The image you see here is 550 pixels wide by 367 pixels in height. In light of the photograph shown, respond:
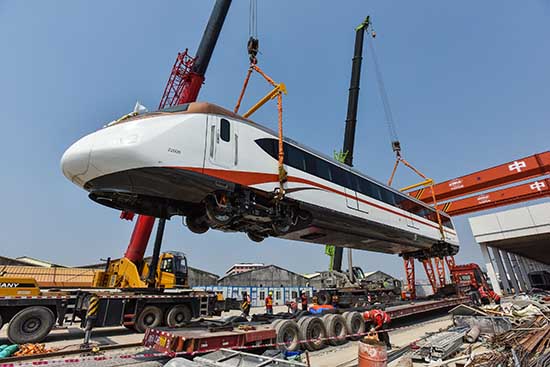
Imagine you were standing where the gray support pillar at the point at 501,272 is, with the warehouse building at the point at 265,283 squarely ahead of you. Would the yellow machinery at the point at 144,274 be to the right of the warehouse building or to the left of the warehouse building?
left

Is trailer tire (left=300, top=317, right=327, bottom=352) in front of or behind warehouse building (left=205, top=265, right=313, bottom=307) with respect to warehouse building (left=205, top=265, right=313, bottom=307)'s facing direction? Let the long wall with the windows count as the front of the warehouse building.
in front

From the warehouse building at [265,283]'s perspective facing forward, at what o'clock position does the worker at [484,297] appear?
The worker is roughly at 11 o'clock from the warehouse building.

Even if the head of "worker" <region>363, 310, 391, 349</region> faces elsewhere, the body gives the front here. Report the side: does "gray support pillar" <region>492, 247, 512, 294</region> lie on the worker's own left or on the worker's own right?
on the worker's own right

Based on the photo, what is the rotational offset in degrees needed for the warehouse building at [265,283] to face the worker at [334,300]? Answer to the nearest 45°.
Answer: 0° — it already faces them

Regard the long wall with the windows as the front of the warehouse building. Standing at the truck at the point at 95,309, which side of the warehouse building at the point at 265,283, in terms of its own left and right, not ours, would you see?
front

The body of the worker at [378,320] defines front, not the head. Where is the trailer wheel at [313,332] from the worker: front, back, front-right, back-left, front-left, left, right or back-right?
front-left

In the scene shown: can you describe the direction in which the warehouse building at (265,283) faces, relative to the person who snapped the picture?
facing the viewer

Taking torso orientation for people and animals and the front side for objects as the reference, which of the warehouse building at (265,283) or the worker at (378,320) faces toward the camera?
the warehouse building

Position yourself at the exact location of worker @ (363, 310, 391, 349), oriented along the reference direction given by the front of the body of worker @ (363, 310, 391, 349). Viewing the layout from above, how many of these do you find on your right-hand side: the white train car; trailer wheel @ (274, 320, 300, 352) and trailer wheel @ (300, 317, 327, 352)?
3
